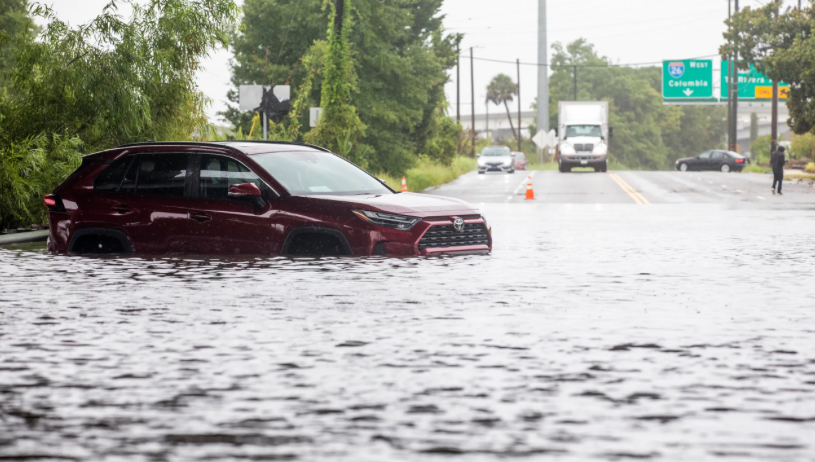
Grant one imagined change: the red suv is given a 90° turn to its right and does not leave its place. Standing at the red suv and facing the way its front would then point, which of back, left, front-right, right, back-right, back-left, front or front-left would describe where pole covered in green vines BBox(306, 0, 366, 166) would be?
back-right

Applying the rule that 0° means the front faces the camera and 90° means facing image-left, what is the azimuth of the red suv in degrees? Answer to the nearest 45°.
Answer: approximately 315°
